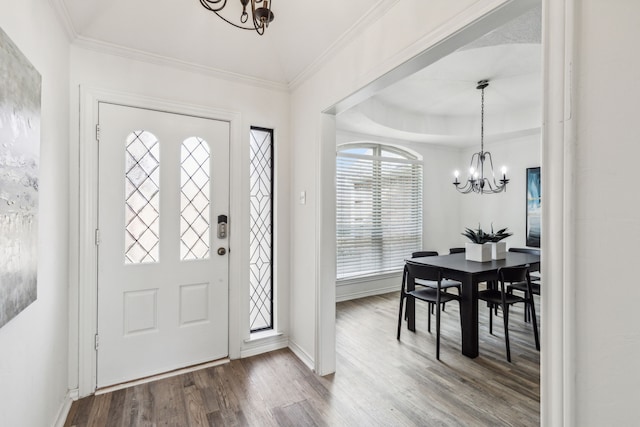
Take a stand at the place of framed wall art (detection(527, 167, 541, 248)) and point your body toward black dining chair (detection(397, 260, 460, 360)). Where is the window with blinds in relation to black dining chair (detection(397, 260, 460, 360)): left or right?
right

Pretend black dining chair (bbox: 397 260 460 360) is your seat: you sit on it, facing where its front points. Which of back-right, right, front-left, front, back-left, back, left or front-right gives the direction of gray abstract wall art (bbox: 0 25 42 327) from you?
back

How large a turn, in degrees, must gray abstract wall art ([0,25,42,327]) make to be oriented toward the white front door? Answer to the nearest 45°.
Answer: approximately 45° to its left

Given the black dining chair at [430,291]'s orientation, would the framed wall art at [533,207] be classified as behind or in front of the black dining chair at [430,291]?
in front

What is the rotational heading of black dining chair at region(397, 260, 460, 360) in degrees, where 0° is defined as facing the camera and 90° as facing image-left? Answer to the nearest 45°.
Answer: approximately 225°

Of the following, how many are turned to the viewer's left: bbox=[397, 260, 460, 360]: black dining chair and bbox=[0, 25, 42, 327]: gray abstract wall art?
0

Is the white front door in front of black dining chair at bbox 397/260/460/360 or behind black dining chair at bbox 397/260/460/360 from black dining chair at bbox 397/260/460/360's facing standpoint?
behind

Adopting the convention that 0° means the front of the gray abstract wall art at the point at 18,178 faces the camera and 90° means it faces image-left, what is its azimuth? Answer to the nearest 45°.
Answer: approximately 270°

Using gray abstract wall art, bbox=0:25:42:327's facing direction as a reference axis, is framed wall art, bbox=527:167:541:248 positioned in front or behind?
in front
